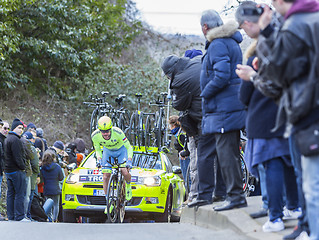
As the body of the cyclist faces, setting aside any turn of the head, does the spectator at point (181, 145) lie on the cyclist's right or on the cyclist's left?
on the cyclist's left

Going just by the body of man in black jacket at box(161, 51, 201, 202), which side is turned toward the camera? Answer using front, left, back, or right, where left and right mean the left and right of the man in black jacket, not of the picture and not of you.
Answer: left

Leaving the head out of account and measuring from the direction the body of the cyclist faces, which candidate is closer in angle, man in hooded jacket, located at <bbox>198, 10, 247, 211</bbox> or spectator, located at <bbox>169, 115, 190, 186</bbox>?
the man in hooded jacket

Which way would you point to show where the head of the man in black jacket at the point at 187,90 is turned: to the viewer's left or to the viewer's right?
to the viewer's left

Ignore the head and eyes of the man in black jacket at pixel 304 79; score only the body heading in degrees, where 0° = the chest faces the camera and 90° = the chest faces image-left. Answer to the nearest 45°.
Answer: approximately 90°

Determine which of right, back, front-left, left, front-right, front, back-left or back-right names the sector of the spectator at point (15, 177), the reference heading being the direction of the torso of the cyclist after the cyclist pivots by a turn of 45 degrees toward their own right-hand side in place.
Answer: front-right

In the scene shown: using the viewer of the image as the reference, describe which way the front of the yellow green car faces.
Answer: facing the viewer

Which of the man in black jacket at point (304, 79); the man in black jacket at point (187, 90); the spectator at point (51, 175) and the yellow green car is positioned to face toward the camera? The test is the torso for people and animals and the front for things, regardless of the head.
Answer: the yellow green car

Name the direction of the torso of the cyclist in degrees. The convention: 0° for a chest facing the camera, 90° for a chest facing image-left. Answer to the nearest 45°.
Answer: approximately 0°

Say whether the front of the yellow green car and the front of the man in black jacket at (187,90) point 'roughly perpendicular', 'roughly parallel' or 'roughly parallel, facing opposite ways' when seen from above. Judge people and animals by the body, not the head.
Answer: roughly perpendicular
